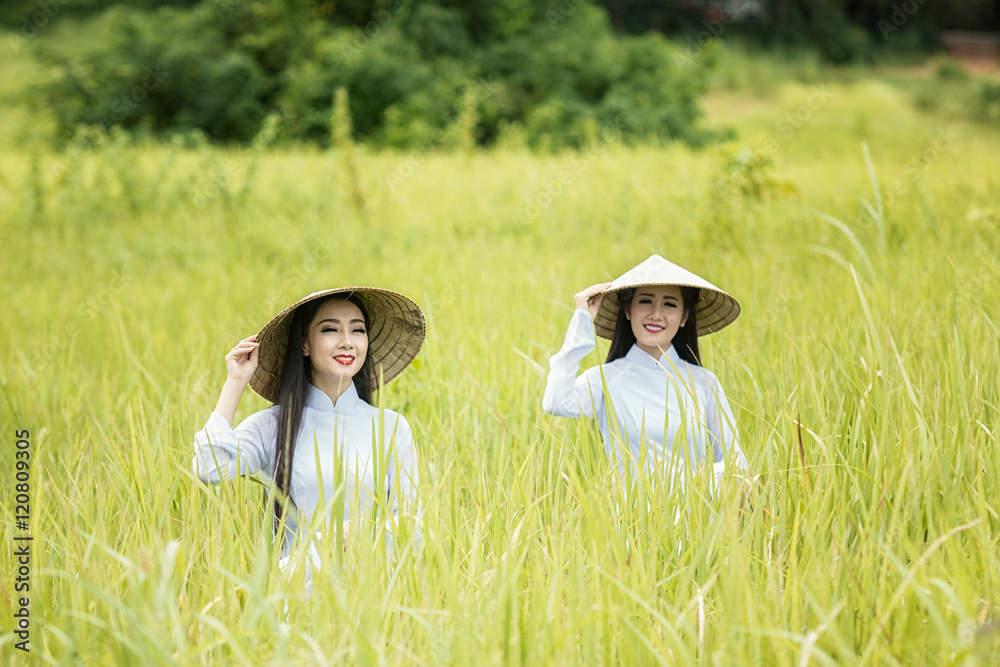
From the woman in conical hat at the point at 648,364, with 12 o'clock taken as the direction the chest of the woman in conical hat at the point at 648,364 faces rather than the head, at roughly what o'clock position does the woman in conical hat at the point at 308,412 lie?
the woman in conical hat at the point at 308,412 is roughly at 2 o'clock from the woman in conical hat at the point at 648,364.

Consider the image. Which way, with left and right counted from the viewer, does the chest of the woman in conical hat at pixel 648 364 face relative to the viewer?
facing the viewer

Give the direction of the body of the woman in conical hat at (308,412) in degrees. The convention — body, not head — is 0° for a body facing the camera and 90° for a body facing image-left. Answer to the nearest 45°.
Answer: approximately 0°

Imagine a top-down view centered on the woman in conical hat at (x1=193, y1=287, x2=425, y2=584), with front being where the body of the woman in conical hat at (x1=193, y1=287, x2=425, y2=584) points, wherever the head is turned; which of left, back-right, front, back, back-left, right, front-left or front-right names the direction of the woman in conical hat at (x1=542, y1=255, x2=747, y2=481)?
left

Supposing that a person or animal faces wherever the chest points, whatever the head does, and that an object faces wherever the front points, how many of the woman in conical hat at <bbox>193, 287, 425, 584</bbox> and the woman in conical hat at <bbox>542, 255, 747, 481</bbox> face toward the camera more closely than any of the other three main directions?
2
